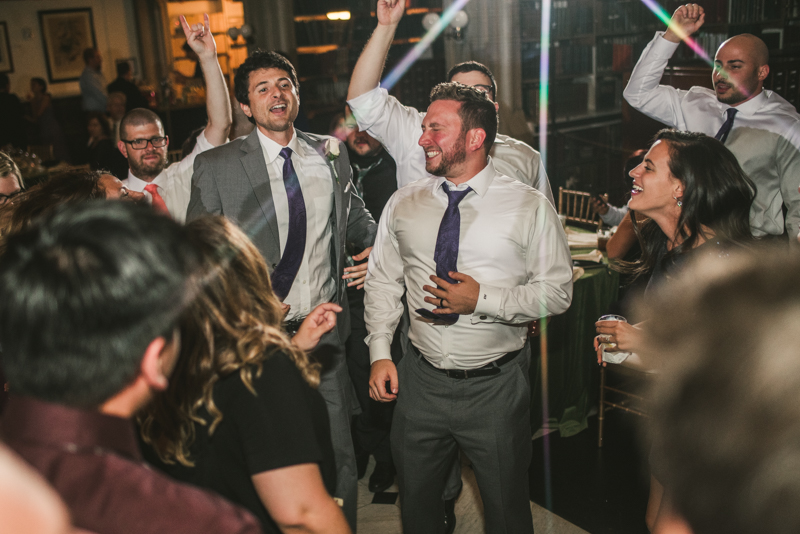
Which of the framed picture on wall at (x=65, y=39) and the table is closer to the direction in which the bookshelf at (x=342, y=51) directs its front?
the table

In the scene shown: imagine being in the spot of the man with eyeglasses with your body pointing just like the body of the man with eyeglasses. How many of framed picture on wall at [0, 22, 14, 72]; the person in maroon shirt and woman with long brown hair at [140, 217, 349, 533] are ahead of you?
2

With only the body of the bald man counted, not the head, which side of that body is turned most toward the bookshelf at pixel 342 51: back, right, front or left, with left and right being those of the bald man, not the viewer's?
right

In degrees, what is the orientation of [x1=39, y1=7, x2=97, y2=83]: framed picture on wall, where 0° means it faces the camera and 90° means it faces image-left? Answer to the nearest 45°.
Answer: approximately 0°

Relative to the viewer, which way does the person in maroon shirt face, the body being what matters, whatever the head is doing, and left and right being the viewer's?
facing away from the viewer and to the right of the viewer

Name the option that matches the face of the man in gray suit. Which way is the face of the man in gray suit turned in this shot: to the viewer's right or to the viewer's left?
to the viewer's right

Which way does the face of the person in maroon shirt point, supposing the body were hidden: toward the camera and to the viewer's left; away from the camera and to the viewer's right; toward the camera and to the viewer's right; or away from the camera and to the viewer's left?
away from the camera and to the viewer's right
